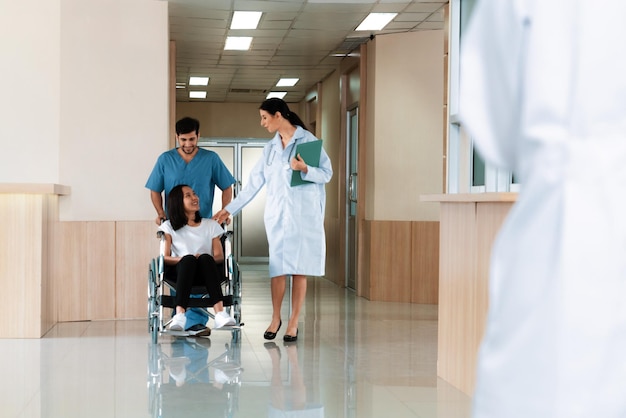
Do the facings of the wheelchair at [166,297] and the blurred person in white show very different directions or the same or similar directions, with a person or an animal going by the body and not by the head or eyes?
very different directions

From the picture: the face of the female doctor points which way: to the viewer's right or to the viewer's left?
to the viewer's left

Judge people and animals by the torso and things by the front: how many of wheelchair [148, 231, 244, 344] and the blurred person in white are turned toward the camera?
1

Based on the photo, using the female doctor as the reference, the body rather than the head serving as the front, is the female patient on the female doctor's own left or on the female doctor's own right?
on the female doctor's own right

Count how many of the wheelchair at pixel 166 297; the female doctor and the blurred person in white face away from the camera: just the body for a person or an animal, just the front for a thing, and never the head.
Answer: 1

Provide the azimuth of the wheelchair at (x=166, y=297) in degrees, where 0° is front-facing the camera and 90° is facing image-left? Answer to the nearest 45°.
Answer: approximately 0°

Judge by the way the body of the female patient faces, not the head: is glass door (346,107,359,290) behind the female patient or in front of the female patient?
behind

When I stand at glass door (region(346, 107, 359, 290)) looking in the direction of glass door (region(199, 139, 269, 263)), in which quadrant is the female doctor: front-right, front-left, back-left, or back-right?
back-left

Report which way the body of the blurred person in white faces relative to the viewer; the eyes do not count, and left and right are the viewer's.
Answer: facing away from the viewer

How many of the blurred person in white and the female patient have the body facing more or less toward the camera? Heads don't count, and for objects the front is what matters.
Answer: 1

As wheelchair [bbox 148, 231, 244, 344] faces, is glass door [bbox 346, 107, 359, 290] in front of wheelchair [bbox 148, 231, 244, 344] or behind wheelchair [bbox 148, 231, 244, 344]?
behind

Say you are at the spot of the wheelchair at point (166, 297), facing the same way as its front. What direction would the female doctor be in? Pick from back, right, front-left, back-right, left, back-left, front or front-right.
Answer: left

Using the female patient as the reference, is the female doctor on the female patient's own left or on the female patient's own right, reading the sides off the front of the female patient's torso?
on the female patient's own left
